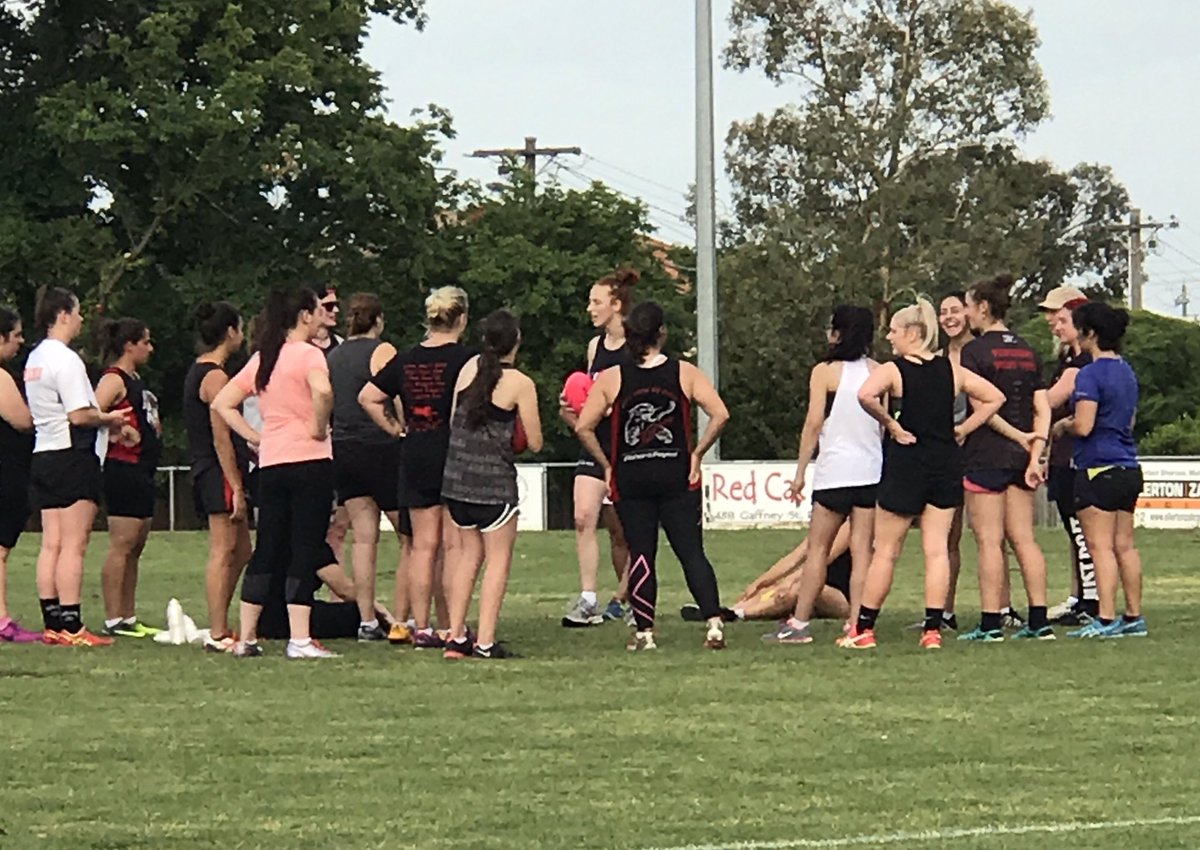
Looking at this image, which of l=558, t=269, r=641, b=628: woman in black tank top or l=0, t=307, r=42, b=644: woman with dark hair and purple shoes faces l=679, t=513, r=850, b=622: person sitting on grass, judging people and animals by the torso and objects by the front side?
the woman with dark hair and purple shoes

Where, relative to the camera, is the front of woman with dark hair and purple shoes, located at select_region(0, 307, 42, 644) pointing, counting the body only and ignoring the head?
to the viewer's right

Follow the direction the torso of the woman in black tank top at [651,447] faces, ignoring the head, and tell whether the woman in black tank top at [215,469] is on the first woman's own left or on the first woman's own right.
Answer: on the first woman's own left

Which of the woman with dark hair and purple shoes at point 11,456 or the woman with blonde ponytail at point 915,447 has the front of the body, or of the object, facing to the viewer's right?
the woman with dark hair and purple shoes

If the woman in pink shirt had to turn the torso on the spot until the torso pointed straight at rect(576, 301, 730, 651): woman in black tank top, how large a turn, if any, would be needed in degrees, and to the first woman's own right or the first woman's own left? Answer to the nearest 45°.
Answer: approximately 45° to the first woman's own right

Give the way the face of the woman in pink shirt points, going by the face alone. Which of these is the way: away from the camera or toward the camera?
away from the camera

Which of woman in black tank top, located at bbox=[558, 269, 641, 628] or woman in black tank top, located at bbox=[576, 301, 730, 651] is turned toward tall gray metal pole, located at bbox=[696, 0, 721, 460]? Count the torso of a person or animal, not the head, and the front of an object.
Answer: woman in black tank top, located at bbox=[576, 301, 730, 651]

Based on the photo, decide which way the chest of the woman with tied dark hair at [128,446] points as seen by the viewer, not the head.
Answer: to the viewer's right

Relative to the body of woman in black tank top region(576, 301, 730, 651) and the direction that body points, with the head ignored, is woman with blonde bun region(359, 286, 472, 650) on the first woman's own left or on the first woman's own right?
on the first woman's own left

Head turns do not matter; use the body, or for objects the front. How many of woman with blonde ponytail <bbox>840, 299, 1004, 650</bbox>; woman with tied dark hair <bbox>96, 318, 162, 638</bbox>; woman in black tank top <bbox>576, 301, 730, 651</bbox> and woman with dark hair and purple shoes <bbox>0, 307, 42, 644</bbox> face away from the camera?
2

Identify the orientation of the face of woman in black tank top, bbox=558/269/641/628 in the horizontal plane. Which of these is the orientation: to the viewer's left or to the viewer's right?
to the viewer's left

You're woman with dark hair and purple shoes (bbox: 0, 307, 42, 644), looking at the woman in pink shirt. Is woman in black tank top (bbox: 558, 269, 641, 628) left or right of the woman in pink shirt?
left

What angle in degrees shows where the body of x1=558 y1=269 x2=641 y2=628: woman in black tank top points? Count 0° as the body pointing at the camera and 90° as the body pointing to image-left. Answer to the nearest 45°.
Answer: approximately 45°

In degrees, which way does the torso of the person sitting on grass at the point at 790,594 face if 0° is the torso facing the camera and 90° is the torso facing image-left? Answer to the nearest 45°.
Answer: approximately 90°
